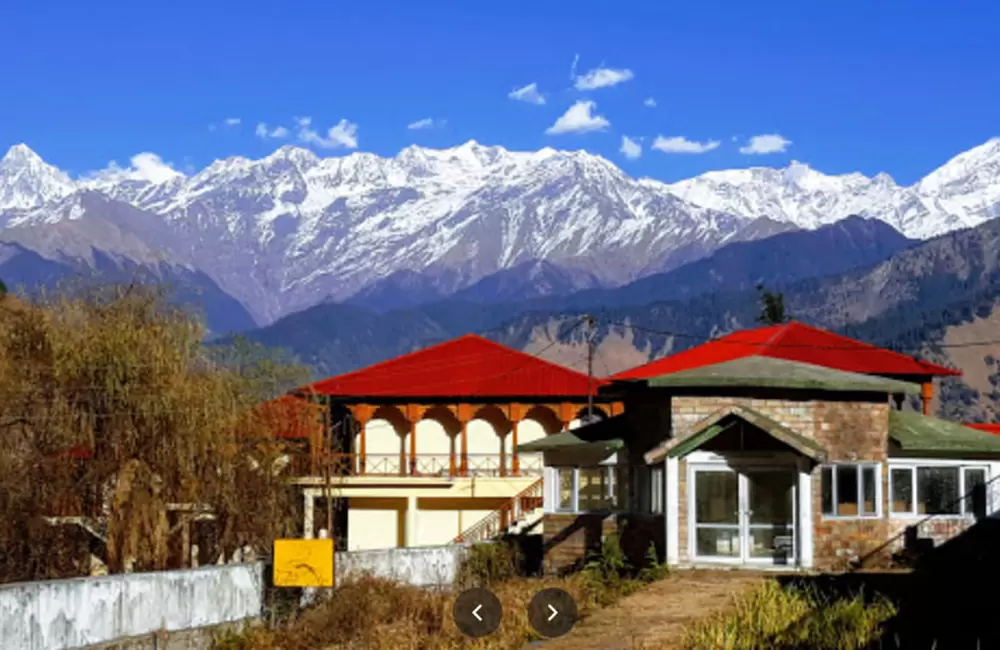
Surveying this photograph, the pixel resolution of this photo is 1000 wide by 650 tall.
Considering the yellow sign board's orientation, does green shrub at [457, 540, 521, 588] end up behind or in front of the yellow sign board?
behind

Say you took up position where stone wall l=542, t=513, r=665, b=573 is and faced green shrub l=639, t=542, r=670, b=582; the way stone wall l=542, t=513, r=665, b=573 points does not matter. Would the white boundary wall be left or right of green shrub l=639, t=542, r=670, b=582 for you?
right

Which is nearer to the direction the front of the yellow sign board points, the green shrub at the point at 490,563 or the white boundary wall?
the white boundary wall

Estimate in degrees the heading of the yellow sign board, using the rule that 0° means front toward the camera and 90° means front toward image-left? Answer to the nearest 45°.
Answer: approximately 0°

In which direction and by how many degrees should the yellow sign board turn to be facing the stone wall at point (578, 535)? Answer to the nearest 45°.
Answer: approximately 135° to its left

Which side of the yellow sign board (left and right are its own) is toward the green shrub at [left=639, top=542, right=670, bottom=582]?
left

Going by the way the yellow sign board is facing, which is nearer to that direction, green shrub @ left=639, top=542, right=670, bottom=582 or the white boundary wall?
the white boundary wall

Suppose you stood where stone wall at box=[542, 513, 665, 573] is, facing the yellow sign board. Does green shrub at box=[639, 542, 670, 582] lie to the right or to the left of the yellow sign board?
left

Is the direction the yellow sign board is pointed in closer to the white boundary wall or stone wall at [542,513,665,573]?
the white boundary wall
